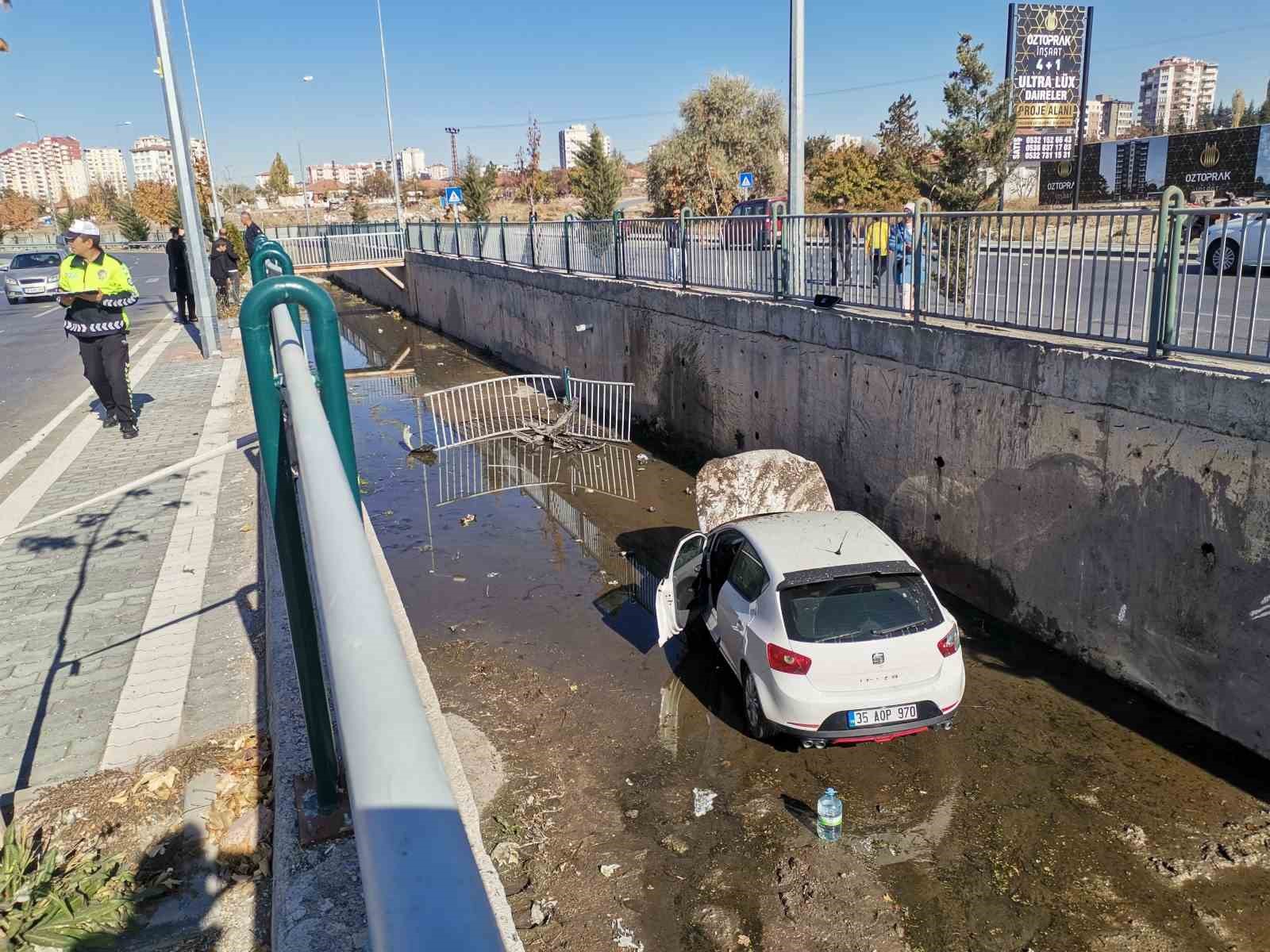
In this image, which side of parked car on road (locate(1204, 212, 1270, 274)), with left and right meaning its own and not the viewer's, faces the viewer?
left

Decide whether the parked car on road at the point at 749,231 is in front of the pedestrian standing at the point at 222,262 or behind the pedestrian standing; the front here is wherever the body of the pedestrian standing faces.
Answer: in front

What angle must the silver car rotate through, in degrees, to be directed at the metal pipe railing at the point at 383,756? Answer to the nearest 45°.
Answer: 0° — it already faces it

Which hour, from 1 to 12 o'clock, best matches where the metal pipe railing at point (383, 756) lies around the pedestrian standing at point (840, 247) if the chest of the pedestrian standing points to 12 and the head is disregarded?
The metal pipe railing is roughly at 12 o'clock from the pedestrian standing.

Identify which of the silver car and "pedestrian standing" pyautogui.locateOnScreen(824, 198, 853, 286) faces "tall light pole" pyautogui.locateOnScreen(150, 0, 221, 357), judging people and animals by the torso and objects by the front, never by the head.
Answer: the silver car

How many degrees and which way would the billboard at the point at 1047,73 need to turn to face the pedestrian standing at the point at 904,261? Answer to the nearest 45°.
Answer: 0° — it already faces them

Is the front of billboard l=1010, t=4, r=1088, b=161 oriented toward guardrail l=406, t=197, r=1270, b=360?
yes

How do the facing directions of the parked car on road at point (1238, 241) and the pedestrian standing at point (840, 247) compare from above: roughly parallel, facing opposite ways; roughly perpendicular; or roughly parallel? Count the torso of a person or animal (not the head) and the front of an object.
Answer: roughly perpendicular
